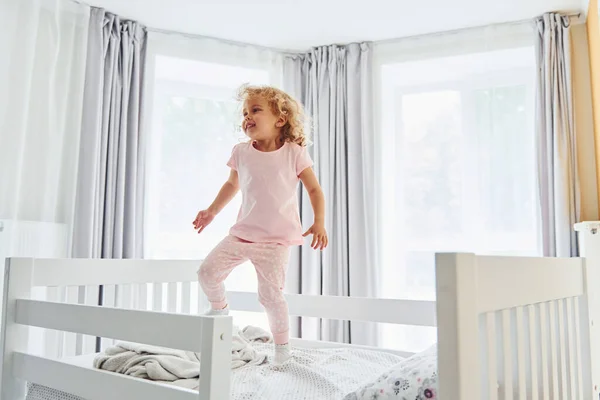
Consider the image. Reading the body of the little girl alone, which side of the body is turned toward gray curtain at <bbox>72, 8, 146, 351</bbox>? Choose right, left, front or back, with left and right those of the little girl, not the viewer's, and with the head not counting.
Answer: right

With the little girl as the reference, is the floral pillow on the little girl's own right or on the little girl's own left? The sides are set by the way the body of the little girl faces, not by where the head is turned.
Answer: on the little girl's own left

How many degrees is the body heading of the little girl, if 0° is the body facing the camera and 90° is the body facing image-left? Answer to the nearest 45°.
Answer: approximately 45°

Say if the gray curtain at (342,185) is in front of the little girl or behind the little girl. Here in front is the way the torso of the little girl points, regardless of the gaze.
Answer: behind

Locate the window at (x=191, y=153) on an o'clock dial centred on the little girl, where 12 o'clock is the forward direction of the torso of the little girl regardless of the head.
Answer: The window is roughly at 4 o'clock from the little girl.

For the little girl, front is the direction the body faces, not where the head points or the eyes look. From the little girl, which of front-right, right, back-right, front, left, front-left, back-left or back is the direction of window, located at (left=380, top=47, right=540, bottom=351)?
back

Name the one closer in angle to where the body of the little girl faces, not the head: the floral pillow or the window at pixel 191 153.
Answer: the floral pillow
